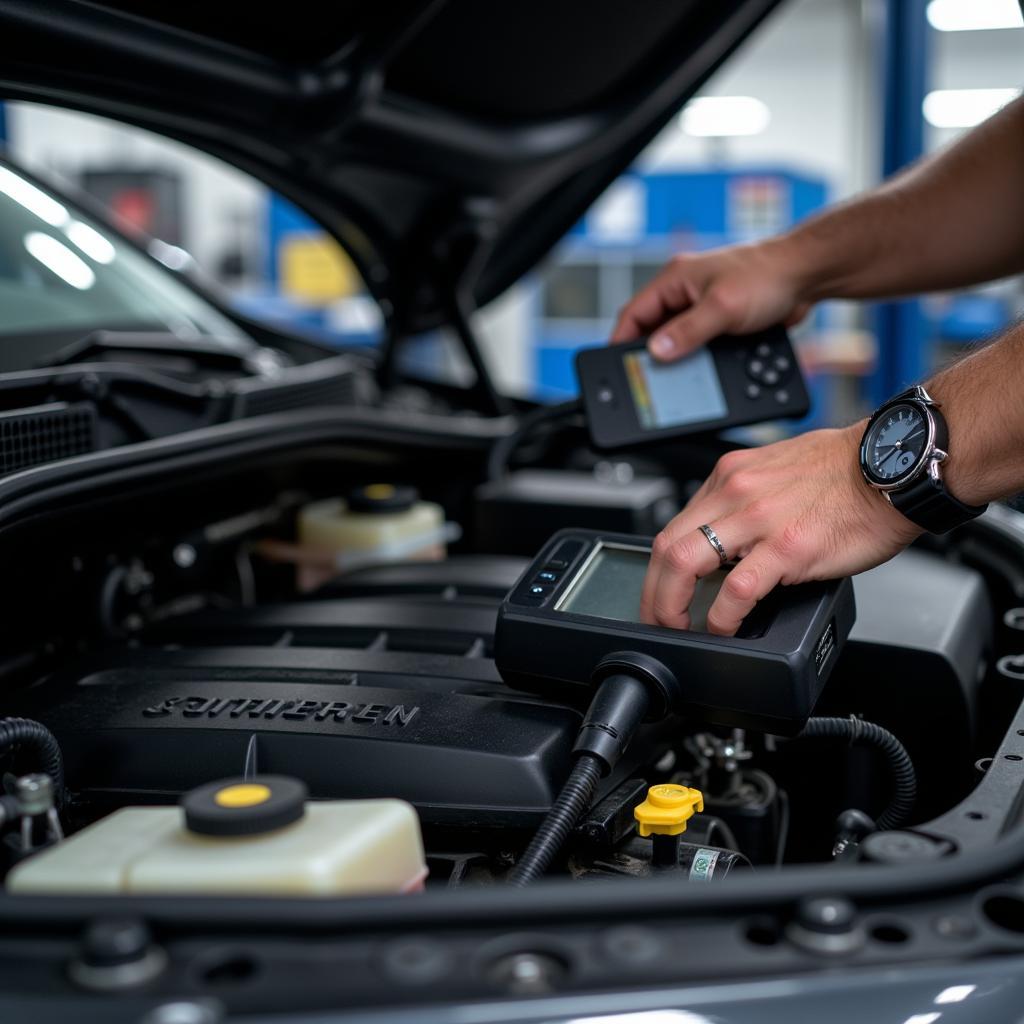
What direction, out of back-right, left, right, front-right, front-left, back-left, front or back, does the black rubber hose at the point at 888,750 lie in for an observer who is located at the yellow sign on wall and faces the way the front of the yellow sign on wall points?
front

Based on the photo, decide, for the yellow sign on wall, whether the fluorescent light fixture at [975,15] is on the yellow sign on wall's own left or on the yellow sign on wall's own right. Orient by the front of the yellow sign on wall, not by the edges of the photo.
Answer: on the yellow sign on wall's own left

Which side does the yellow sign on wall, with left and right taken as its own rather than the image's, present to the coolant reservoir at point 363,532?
front

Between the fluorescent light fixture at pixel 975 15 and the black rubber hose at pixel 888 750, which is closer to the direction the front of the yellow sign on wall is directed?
the black rubber hose

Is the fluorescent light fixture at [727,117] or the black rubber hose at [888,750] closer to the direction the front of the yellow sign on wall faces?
the black rubber hose

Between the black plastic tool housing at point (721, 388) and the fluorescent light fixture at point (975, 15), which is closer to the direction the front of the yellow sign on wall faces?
the black plastic tool housing

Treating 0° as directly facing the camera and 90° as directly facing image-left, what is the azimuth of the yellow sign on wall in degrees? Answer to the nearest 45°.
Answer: approximately 0°

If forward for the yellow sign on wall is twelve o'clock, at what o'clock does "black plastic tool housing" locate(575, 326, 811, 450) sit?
The black plastic tool housing is roughly at 12 o'clock from the yellow sign on wall.

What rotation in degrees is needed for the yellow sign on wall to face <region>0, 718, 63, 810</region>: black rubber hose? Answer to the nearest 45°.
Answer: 0° — it already faces it

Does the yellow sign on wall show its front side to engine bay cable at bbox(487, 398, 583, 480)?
yes

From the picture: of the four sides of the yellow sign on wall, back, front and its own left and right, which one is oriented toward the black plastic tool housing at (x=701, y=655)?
front

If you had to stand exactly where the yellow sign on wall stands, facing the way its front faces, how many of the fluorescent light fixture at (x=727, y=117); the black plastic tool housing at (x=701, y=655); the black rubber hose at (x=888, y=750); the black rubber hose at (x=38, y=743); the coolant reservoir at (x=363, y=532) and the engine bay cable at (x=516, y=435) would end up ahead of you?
5

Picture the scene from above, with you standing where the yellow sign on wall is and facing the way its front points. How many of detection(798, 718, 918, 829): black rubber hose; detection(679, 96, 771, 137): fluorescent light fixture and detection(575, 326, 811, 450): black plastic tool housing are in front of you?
2

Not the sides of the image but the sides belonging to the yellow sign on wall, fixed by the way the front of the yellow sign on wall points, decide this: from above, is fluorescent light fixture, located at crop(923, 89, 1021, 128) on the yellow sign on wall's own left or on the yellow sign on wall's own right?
on the yellow sign on wall's own left

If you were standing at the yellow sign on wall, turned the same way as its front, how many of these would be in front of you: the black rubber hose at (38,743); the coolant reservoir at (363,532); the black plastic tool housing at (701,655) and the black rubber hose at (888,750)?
4

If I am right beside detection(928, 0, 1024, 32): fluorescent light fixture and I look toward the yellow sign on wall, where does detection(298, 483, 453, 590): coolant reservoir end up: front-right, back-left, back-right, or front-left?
front-left
